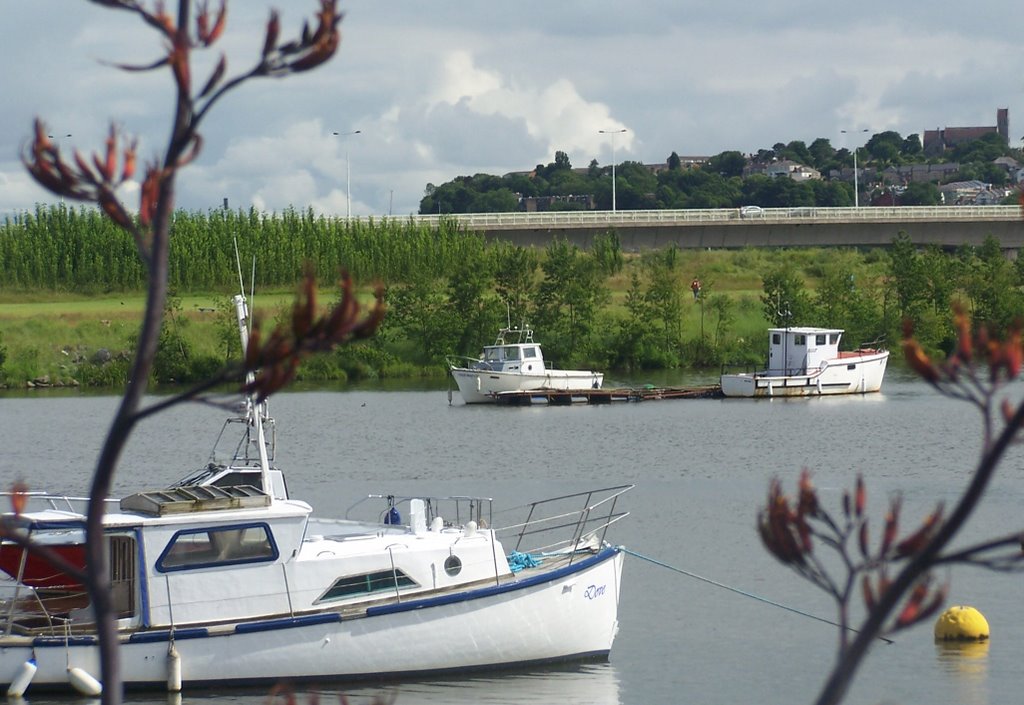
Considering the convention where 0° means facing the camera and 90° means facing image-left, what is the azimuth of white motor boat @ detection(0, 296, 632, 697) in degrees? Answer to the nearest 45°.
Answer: approximately 270°

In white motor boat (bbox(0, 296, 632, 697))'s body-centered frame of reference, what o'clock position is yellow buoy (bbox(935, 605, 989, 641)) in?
The yellow buoy is roughly at 12 o'clock from the white motor boat.
